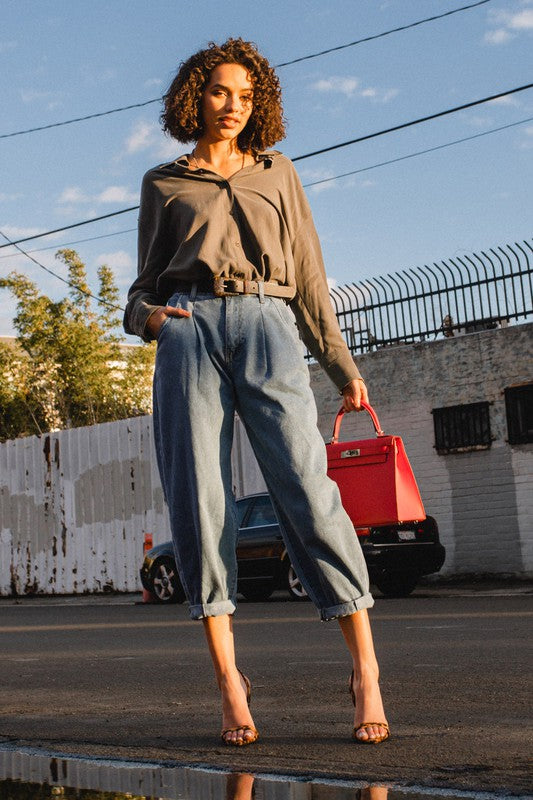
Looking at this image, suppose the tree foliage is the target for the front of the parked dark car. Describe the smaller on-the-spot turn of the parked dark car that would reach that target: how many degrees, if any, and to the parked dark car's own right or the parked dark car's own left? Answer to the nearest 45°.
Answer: approximately 45° to the parked dark car's own right

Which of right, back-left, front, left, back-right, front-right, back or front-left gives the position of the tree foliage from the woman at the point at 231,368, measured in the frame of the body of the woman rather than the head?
back

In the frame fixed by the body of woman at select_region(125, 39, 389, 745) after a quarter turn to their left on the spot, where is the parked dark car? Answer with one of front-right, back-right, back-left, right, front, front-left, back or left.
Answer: left

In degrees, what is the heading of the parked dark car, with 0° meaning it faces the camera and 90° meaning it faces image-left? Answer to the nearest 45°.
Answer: approximately 135°

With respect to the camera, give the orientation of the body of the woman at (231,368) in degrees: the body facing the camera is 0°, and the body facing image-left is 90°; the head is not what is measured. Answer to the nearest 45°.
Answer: approximately 0°
